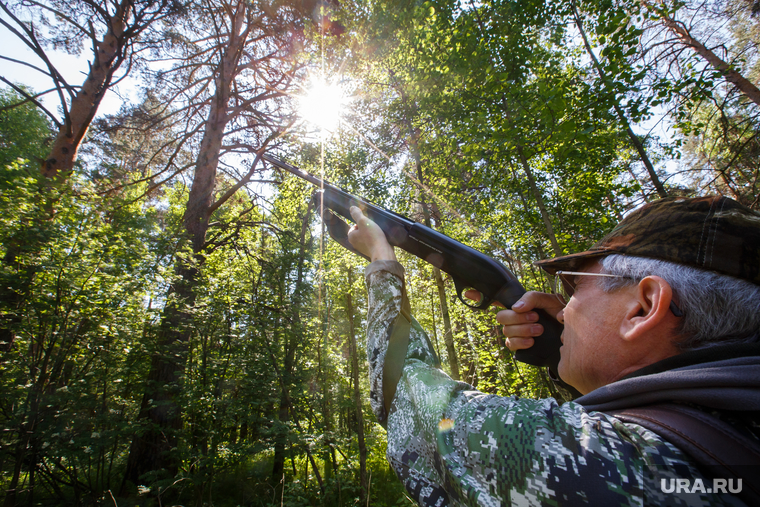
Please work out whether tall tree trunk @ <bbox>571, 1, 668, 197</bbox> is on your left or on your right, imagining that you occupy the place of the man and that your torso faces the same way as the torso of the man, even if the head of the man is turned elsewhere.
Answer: on your right

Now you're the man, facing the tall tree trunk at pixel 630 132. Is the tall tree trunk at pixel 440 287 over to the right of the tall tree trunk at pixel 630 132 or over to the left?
left

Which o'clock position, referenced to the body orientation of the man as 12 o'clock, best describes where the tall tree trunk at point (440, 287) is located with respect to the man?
The tall tree trunk is roughly at 1 o'clock from the man.

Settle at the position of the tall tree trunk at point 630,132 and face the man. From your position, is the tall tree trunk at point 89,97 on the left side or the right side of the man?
right

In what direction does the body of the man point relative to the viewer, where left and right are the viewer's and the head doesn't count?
facing away from the viewer and to the left of the viewer

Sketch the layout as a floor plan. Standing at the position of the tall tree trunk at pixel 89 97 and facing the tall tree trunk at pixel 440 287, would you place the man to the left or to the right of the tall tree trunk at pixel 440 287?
right
